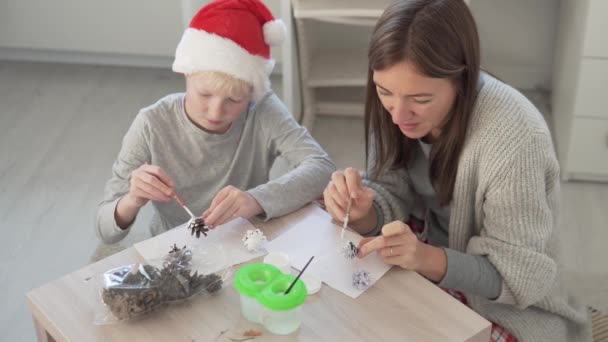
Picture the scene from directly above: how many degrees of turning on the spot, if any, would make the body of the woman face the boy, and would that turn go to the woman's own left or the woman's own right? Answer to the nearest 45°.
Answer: approximately 45° to the woman's own right

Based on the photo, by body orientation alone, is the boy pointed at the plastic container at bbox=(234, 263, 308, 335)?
yes

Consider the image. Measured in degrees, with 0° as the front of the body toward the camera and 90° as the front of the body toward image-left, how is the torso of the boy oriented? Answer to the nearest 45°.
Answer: approximately 0°

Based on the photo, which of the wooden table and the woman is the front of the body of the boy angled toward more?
the wooden table

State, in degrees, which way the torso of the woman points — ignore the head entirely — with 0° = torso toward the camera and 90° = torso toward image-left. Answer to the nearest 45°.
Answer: approximately 45°
